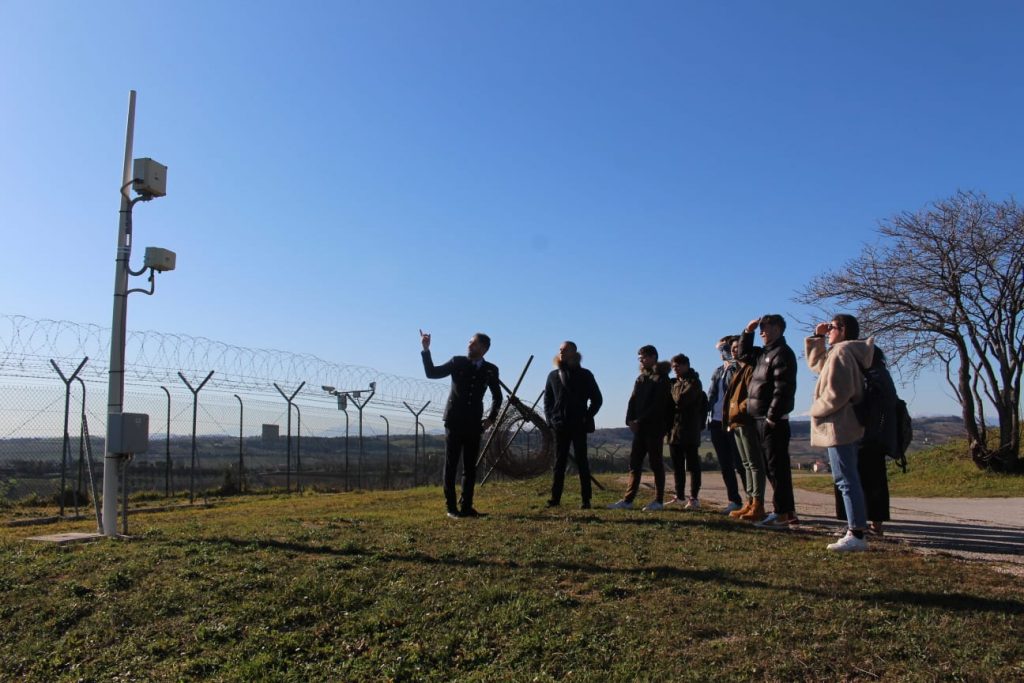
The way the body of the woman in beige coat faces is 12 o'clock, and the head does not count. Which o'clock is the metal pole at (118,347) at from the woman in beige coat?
The metal pole is roughly at 12 o'clock from the woman in beige coat.

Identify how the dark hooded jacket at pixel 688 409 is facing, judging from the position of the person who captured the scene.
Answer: facing the viewer and to the left of the viewer

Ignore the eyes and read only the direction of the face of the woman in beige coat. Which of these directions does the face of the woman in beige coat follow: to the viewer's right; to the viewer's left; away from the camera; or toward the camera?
to the viewer's left

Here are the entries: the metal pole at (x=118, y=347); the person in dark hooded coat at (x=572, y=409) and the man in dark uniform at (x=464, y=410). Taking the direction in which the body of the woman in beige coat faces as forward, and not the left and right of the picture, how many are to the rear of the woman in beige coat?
0

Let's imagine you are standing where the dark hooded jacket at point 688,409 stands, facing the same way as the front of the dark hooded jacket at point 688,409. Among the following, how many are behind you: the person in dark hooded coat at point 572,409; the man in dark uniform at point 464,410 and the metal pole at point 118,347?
0

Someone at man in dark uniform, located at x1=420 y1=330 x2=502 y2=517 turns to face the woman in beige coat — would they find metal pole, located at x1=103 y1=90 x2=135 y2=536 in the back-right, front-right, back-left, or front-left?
back-right

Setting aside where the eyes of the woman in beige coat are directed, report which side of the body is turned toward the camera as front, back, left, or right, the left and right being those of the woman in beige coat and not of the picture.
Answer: left

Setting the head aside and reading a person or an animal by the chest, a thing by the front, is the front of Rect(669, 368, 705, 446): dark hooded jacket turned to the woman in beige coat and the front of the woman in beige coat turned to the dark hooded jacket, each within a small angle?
no

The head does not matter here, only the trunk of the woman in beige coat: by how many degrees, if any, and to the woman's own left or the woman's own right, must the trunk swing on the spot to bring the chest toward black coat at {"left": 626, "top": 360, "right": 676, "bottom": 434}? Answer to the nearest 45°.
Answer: approximately 45° to the woman's own right
